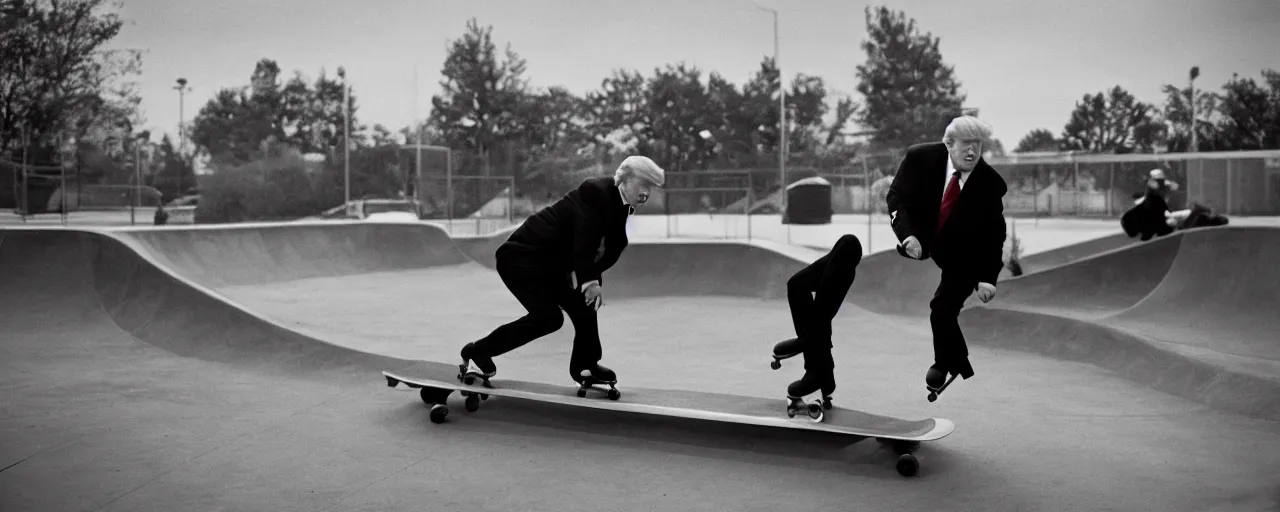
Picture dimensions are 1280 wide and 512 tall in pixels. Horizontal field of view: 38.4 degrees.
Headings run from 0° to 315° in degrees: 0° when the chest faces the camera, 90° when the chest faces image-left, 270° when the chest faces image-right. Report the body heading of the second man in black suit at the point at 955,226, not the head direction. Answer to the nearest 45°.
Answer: approximately 0°

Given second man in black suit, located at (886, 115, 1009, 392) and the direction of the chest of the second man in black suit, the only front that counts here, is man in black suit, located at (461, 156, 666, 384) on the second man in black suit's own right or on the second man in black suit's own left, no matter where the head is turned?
on the second man in black suit's own right

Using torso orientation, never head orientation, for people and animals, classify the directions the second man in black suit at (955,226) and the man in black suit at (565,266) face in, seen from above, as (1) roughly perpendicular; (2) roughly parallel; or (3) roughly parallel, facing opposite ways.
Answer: roughly perpendicular

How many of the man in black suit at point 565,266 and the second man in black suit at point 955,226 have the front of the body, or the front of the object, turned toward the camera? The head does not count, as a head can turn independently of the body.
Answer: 1

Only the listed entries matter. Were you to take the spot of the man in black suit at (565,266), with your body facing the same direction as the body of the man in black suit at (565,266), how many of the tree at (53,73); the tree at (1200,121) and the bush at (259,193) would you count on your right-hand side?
0

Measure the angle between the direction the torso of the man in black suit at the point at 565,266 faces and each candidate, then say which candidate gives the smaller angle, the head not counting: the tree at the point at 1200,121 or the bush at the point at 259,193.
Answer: the tree

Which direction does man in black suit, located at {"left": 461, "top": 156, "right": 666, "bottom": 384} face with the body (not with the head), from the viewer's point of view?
to the viewer's right

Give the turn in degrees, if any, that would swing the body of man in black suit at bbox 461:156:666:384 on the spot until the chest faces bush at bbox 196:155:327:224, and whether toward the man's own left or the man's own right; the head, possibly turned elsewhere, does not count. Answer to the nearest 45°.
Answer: approximately 90° to the man's own left
